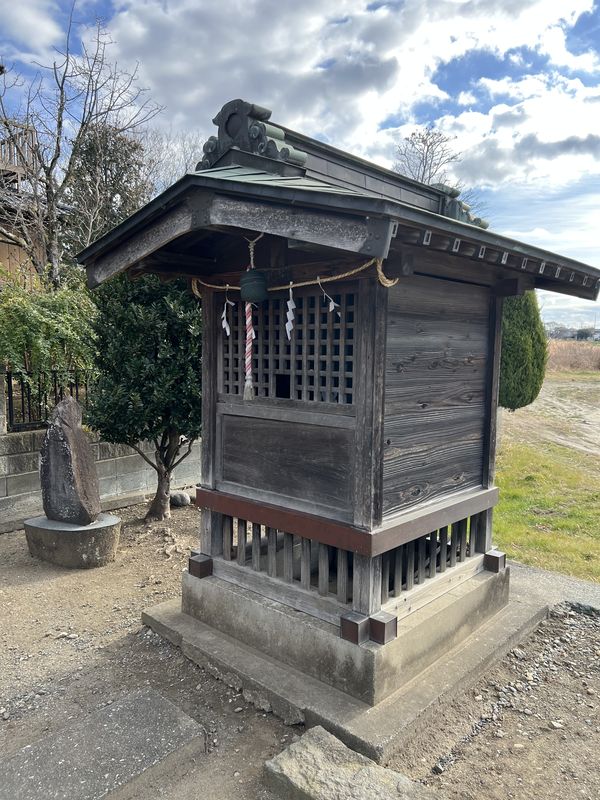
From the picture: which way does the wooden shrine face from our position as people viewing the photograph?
facing the viewer and to the left of the viewer

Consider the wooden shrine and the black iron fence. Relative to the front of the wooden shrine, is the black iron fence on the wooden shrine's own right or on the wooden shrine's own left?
on the wooden shrine's own right

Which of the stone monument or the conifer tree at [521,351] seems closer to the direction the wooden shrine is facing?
the stone monument

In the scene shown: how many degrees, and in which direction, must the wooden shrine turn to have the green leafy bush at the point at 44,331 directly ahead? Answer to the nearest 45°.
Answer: approximately 90° to its right

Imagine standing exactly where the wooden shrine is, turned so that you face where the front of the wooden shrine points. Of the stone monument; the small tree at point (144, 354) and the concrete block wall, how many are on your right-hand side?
3

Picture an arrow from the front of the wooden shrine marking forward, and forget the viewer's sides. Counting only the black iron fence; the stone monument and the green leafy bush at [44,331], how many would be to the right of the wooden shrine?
3

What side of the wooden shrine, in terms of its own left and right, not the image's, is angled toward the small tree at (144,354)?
right

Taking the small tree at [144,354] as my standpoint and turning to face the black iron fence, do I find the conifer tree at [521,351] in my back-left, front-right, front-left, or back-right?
back-right

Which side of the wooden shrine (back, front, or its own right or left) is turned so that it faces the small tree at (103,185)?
right

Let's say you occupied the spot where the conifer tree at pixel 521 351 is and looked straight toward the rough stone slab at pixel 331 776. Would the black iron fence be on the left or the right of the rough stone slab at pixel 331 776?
right

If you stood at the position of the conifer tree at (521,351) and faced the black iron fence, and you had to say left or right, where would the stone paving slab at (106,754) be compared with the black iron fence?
left

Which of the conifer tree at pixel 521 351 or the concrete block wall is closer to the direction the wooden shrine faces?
the concrete block wall

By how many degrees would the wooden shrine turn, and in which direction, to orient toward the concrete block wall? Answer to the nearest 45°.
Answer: approximately 90° to its right
